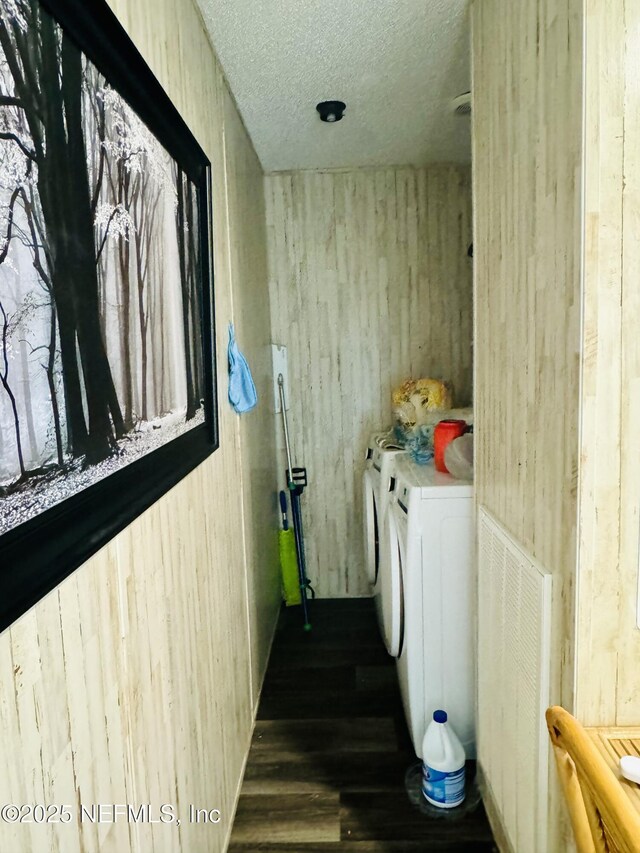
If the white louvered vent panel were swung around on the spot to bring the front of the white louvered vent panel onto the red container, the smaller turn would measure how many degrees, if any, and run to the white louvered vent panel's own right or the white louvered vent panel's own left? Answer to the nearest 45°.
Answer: approximately 135° to the white louvered vent panel's own right

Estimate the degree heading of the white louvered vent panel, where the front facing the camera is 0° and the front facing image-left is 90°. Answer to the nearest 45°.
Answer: approximately 45°

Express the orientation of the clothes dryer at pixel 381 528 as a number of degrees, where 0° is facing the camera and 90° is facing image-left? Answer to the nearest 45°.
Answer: approximately 90°

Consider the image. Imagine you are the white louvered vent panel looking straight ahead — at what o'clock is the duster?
The duster is roughly at 3 o'clock from the white louvered vent panel.

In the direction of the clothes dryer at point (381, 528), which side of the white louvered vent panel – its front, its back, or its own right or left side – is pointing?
right

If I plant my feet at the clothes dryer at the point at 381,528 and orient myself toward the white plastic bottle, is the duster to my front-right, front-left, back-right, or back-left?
back-right

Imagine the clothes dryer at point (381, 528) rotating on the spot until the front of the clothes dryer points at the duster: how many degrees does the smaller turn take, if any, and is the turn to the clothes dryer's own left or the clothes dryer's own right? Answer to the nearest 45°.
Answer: approximately 45° to the clothes dryer's own right
